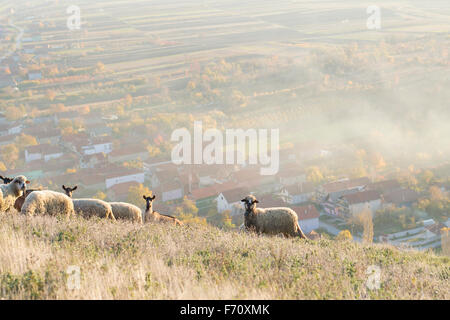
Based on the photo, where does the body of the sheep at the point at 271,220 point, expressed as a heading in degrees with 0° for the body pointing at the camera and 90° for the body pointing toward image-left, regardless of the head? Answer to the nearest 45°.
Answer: approximately 90°

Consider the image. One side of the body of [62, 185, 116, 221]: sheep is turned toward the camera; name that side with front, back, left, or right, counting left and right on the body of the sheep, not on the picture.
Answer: left

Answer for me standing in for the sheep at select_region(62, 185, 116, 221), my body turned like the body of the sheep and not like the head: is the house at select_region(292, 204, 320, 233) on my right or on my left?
on my right

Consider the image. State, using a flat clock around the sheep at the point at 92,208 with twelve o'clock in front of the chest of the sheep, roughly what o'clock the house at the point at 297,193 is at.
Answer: The house is roughly at 4 o'clock from the sheep.

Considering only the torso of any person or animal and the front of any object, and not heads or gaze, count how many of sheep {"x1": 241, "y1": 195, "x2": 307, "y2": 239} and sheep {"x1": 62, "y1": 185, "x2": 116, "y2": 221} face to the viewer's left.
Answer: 2
